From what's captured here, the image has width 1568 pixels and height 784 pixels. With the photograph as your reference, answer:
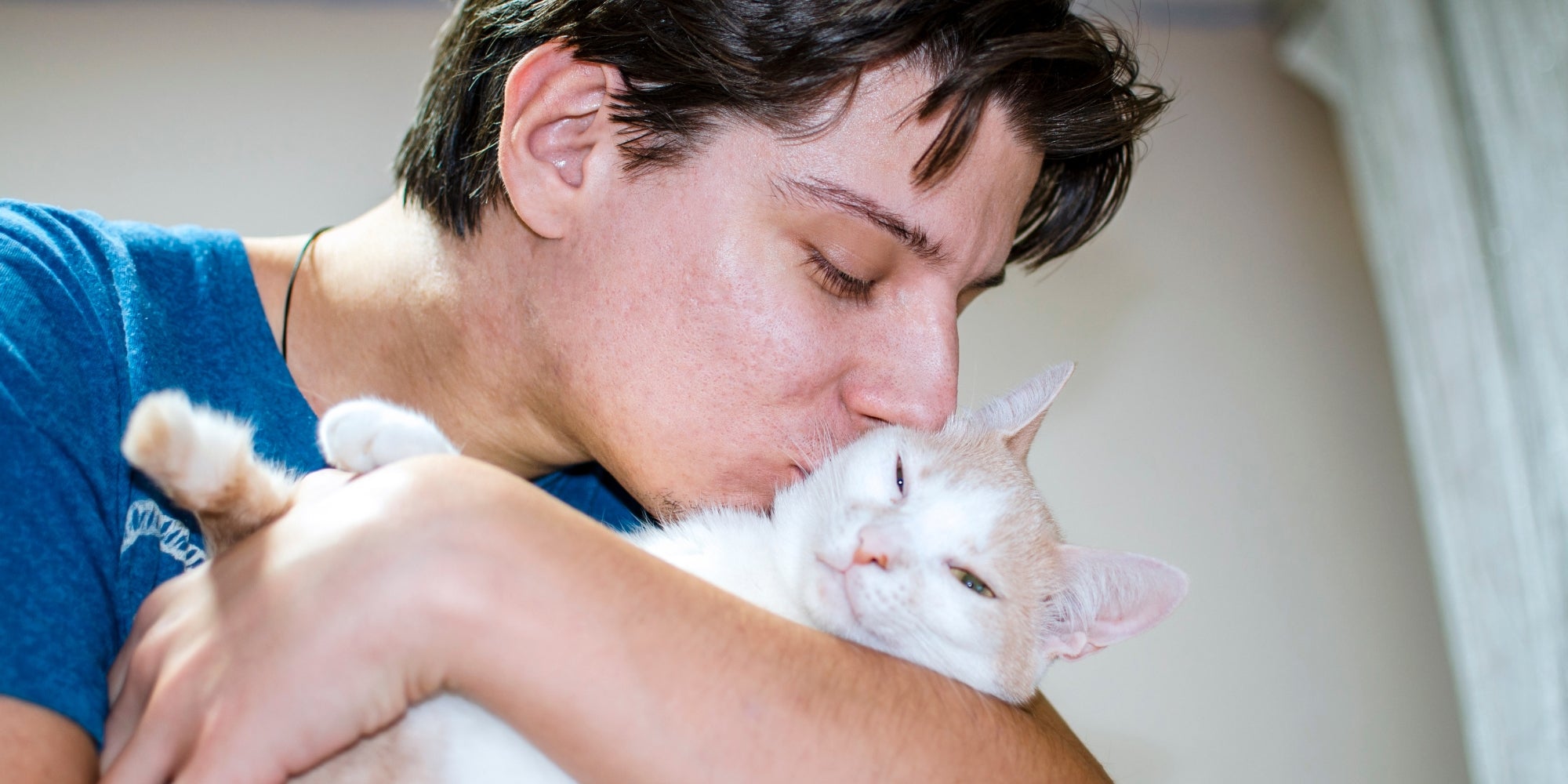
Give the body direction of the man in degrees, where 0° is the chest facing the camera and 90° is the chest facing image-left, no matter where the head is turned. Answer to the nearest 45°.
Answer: approximately 315°

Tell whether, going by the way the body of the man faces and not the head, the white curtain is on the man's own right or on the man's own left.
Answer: on the man's own left
